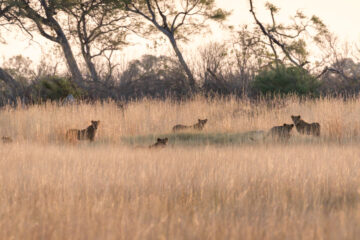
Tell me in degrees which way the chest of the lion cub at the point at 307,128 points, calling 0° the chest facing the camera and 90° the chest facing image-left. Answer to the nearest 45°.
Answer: approximately 90°

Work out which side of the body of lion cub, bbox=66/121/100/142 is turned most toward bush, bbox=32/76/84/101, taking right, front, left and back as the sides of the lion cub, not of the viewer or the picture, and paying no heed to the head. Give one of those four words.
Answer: left

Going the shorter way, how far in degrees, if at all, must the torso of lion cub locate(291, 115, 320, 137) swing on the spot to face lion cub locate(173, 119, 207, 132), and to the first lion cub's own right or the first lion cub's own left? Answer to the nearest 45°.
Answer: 0° — it already faces it

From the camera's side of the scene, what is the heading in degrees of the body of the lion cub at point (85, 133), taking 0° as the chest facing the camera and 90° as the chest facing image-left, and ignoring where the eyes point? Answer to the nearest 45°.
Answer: approximately 270°

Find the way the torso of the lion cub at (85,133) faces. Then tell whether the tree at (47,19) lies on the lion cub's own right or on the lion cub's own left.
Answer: on the lion cub's own left
